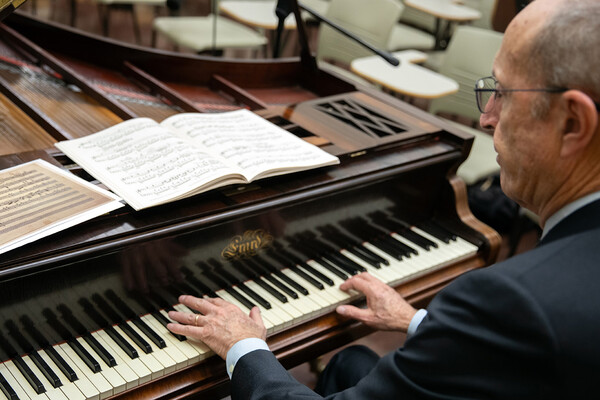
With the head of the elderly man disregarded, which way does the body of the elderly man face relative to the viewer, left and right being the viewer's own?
facing away from the viewer and to the left of the viewer

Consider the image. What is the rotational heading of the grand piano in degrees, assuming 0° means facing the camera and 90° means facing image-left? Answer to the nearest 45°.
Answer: approximately 315°

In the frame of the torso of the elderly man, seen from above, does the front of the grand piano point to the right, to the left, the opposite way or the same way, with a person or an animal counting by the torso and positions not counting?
the opposite way

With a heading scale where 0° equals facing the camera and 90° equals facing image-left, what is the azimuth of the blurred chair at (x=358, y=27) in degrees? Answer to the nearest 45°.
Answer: approximately 45°

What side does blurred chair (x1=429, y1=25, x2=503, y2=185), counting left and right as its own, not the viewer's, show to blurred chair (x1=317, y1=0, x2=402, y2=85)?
right

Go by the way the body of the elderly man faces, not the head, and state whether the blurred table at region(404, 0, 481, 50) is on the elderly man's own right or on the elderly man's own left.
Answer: on the elderly man's own right

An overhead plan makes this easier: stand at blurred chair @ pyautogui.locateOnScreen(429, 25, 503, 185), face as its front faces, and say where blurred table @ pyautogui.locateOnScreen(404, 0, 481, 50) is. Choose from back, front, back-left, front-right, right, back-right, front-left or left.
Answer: back-right
